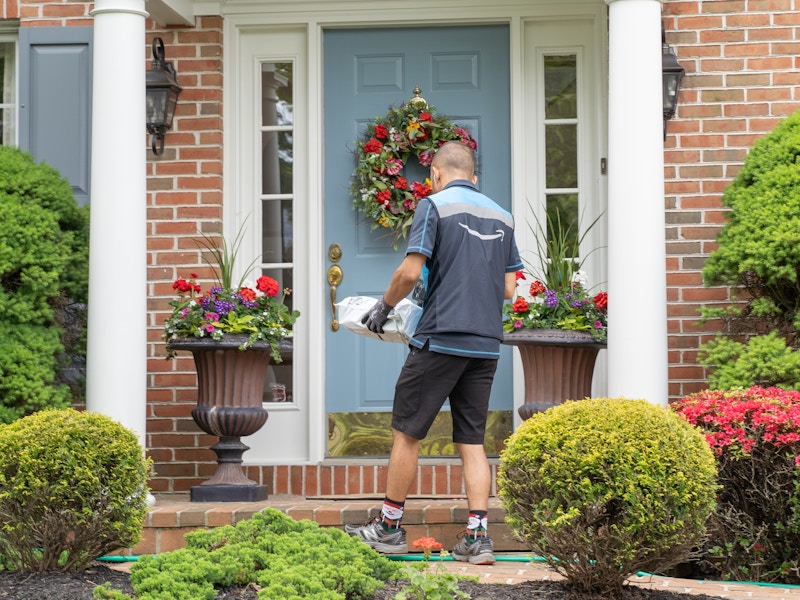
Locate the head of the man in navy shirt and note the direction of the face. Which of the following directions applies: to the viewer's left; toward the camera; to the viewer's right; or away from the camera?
away from the camera

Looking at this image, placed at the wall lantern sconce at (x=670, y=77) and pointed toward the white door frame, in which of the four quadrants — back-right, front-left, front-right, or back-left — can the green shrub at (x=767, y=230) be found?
back-left

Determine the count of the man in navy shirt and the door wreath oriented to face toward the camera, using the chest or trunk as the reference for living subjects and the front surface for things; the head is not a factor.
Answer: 1

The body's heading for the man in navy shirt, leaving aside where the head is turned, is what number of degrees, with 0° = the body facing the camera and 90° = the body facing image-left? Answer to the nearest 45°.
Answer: approximately 135°

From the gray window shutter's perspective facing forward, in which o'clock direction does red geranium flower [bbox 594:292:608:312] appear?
The red geranium flower is roughly at 10 o'clock from the gray window shutter.

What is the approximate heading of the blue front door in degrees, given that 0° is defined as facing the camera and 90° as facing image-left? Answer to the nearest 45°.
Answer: approximately 0°

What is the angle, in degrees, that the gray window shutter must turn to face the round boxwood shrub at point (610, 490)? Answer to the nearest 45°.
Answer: approximately 45° to its left

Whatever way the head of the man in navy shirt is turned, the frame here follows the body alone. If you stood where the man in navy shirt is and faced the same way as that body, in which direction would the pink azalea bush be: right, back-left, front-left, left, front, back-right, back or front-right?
back-right
